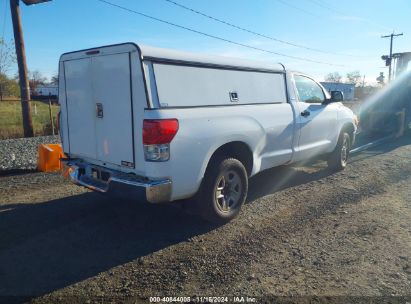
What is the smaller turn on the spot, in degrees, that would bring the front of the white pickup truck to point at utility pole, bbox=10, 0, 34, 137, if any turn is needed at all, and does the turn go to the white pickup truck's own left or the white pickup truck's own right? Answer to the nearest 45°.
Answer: approximately 90° to the white pickup truck's own left

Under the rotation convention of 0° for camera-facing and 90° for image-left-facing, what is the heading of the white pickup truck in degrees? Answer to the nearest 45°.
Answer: approximately 225°
